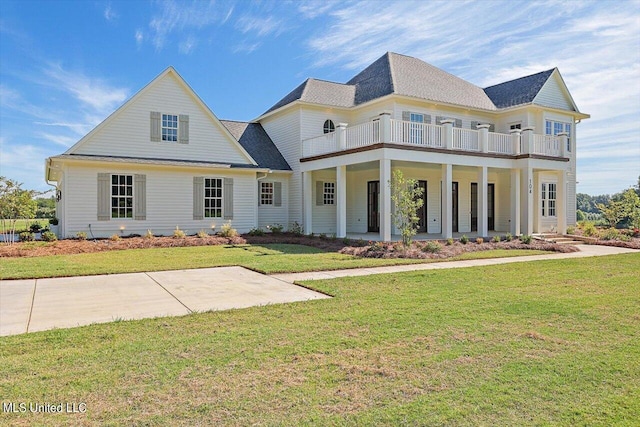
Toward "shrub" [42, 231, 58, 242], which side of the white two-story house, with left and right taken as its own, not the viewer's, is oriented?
right

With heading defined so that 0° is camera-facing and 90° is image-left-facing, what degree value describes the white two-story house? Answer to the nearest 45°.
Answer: approximately 315°

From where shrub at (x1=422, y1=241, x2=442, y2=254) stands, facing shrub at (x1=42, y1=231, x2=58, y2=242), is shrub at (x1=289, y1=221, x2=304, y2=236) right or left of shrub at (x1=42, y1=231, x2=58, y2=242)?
right

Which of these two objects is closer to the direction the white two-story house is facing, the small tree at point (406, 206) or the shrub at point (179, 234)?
the small tree

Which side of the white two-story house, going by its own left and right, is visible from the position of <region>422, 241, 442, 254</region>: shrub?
front

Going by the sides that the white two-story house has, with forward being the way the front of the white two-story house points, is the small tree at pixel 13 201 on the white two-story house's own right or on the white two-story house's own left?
on the white two-story house's own right
